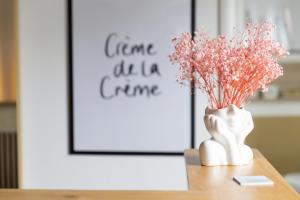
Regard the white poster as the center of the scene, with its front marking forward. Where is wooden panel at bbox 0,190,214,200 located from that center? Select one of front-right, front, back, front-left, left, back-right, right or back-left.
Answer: front

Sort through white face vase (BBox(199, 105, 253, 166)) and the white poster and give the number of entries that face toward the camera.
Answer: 2

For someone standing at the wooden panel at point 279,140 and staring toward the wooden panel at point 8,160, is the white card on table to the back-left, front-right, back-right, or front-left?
front-left

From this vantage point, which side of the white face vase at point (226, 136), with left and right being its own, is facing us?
front

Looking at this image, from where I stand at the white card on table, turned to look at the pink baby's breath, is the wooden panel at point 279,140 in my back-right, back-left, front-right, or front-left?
front-right

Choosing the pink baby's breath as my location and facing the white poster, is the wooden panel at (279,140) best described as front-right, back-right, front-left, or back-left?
front-right

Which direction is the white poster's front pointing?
toward the camera

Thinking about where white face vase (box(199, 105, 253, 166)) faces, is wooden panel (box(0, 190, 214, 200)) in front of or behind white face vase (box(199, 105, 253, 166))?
in front

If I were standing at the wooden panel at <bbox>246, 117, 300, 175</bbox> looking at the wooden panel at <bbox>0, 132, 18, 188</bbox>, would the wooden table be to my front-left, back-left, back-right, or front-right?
front-left

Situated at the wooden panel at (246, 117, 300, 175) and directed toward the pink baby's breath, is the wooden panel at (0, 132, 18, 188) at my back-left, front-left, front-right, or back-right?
front-right

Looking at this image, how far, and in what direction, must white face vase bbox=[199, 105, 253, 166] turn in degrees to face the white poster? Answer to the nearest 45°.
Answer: approximately 135° to its right

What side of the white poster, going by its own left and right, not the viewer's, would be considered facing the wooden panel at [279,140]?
left

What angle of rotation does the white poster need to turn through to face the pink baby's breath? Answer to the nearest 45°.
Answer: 0° — it already faces it
